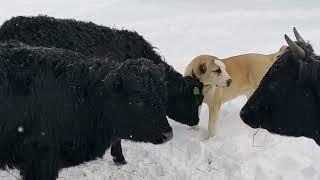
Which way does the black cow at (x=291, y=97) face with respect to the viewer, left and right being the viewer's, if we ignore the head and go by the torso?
facing to the left of the viewer

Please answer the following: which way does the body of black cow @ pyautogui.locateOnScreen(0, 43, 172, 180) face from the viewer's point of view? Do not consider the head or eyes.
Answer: to the viewer's right

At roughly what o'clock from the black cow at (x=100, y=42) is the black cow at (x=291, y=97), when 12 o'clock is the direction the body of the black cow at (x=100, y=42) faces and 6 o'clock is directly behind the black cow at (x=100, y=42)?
the black cow at (x=291, y=97) is roughly at 2 o'clock from the black cow at (x=100, y=42).

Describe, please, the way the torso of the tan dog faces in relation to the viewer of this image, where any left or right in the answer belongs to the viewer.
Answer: facing to the left of the viewer

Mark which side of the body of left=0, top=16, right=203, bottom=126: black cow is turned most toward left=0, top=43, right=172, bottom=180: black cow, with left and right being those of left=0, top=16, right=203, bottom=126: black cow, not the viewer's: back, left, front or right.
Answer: right

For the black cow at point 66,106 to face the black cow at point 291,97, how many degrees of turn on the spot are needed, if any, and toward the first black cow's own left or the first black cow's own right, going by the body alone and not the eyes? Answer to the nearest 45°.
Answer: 0° — it already faces it

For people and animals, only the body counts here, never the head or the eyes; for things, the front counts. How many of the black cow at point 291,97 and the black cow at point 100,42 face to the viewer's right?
1

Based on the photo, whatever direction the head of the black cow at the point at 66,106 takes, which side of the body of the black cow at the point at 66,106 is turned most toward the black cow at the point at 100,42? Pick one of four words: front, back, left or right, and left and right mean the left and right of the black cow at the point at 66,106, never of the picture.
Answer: left

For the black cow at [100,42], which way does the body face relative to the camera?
to the viewer's right

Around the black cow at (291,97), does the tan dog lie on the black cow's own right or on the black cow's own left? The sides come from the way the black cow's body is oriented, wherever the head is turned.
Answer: on the black cow's own right
